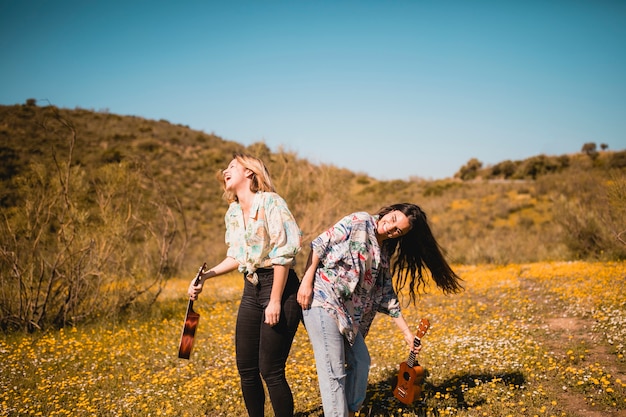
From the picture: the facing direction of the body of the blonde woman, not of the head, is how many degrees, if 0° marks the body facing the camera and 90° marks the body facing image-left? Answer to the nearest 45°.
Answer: approximately 45°

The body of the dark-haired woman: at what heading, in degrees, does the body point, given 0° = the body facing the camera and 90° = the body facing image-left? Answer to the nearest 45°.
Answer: approximately 315°

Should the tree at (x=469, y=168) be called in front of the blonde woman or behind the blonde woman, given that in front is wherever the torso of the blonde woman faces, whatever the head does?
behind

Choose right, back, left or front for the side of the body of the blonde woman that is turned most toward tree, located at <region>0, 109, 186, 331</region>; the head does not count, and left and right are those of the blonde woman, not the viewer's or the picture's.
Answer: right
